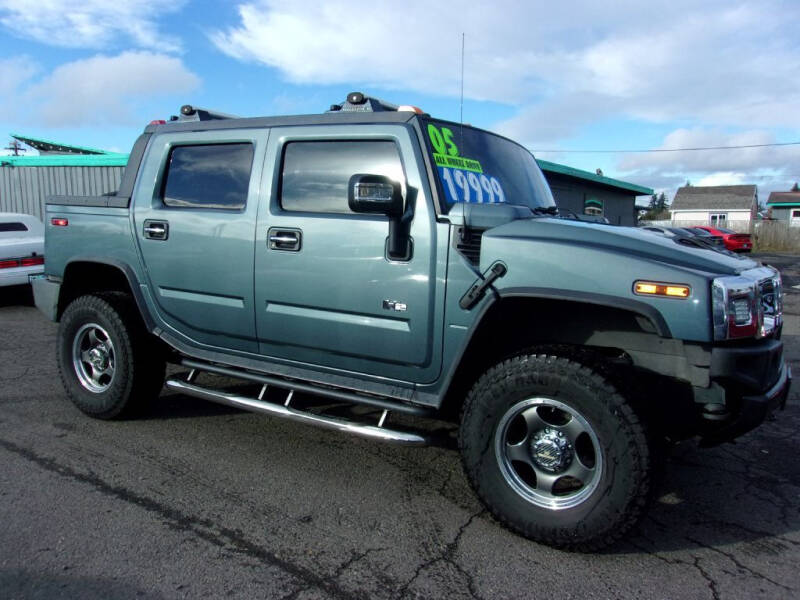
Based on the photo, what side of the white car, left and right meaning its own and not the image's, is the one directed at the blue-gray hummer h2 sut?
back

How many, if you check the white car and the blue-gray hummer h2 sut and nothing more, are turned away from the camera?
1

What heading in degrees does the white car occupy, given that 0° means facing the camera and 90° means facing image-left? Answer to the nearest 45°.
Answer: approximately 180°

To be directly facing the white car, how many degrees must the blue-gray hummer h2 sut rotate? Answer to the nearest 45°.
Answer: approximately 180°

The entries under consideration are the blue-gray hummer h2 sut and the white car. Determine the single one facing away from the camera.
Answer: the white car

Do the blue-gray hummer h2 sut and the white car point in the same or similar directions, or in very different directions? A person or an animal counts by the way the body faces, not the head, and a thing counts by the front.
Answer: very different directions

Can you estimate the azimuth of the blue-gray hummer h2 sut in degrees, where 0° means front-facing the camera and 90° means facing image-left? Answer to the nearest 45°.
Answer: approximately 315°
